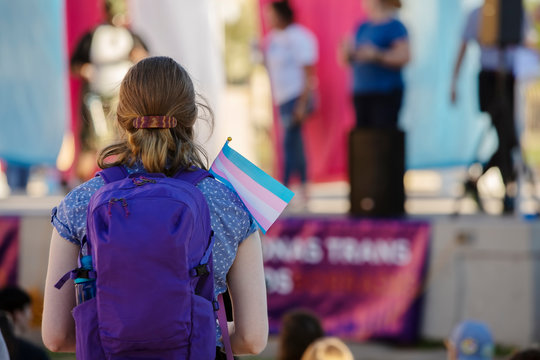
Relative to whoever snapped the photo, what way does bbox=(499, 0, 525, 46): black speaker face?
facing the viewer

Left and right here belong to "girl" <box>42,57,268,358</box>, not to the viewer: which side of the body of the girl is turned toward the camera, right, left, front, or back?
back

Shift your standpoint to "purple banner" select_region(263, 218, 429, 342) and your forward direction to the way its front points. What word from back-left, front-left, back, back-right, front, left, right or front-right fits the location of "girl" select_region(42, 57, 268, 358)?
front

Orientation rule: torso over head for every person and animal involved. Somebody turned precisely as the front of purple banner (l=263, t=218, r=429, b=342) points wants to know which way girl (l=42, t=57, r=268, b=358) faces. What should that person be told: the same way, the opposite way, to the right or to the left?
the opposite way

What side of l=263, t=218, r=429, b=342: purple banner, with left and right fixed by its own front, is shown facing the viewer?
front

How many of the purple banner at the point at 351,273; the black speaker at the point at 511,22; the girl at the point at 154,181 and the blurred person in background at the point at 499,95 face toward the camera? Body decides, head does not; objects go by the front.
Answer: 2

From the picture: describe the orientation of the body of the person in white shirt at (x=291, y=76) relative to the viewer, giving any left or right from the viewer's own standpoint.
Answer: facing the viewer and to the left of the viewer

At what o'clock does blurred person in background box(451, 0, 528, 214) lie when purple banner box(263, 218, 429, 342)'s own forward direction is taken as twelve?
The blurred person in background is roughly at 8 o'clock from the purple banner.

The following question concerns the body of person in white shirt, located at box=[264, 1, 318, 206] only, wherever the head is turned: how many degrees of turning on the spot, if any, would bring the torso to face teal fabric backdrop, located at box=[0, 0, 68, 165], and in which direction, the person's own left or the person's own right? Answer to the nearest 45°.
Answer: approximately 45° to the person's own right

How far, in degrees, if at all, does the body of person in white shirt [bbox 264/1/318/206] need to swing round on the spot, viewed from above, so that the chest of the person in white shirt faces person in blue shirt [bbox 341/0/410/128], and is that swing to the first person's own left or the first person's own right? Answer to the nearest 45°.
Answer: approximately 90° to the first person's own left

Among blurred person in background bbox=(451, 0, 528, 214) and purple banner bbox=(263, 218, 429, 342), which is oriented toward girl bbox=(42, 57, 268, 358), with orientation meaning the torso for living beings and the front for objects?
the purple banner
